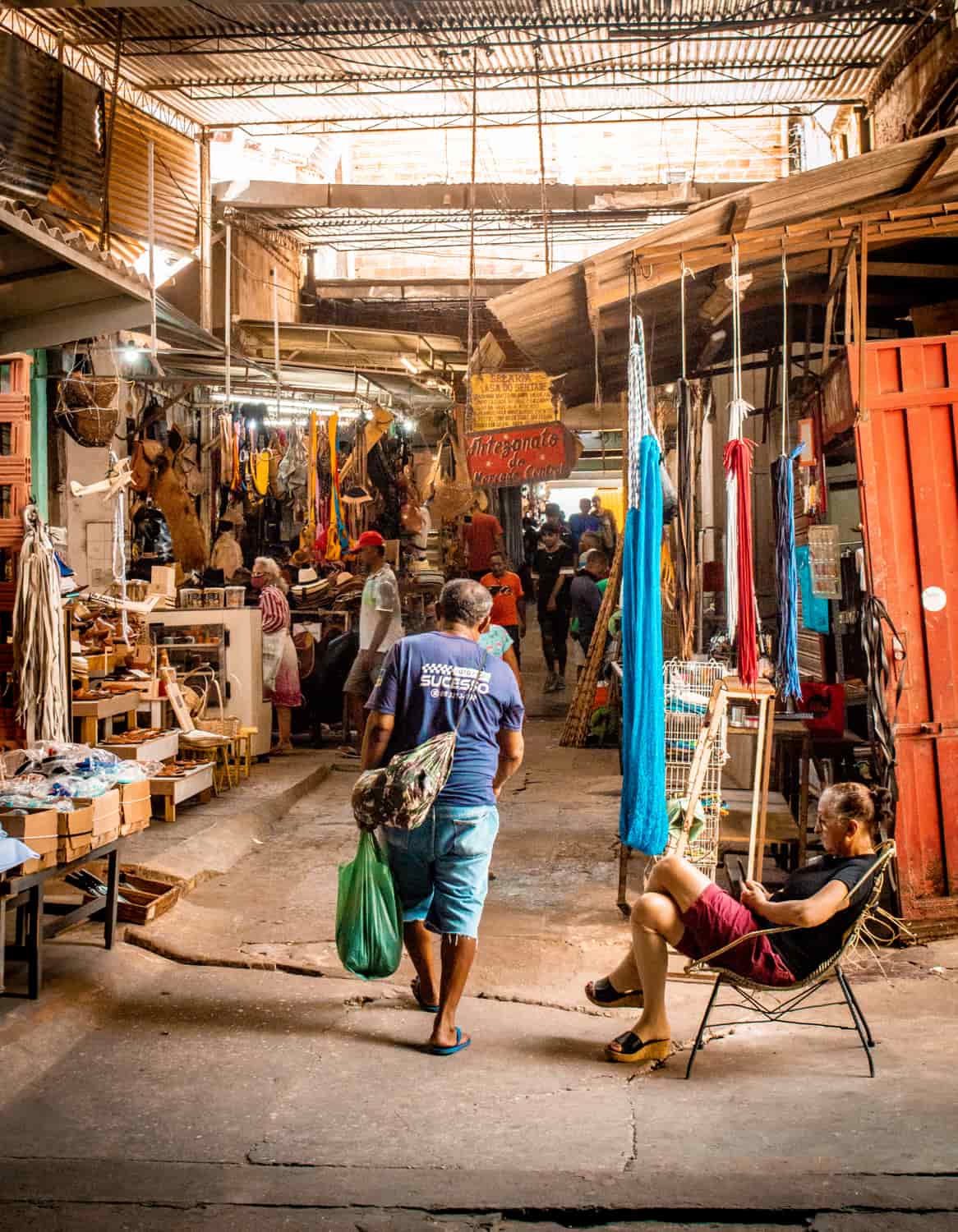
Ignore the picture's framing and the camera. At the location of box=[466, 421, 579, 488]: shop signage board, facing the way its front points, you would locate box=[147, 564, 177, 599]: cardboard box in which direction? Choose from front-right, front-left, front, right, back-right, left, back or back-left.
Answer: right

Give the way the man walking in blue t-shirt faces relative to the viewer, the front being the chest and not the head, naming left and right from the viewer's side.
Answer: facing away from the viewer

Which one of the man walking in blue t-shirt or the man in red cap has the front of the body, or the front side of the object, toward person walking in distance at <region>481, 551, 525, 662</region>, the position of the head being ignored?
the man walking in blue t-shirt

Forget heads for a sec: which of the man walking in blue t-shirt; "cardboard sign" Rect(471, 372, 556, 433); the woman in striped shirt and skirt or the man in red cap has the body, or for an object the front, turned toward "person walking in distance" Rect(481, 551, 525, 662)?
the man walking in blue t-shirt

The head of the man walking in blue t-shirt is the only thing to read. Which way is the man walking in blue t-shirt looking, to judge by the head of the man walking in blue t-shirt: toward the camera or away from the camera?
away from the camera

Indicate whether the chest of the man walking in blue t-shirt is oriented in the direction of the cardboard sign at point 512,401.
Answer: yes

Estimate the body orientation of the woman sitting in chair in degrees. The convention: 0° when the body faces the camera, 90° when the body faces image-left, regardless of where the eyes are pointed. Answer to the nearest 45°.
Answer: approximately 90°

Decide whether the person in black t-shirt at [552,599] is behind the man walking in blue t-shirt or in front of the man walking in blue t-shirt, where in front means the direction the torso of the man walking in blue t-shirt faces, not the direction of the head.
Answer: in front

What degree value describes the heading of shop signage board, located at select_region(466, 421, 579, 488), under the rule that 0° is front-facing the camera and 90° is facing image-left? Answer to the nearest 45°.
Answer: approximately 0°

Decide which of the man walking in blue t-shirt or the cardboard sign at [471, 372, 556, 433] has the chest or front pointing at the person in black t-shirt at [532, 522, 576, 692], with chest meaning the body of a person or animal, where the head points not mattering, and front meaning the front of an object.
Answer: the man walking in blue t-shirt

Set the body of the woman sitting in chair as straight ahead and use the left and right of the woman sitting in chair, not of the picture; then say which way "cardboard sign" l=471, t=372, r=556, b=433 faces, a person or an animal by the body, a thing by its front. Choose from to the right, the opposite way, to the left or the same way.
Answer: to the left

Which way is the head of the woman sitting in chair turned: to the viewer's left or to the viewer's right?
to the viewer's left

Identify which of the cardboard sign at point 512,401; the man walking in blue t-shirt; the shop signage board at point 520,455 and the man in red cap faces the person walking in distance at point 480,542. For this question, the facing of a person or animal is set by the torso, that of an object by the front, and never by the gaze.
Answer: the man walking in blue t-shirt

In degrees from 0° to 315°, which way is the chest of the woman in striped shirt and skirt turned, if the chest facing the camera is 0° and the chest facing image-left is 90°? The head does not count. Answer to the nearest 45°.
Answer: approximately 90°

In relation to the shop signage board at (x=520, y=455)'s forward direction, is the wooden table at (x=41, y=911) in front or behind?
in front

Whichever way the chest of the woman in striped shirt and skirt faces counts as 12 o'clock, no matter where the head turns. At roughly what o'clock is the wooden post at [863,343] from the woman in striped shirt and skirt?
The wooden post is roughly at 8 o'clock from the woman in striped shirt and skirt.
